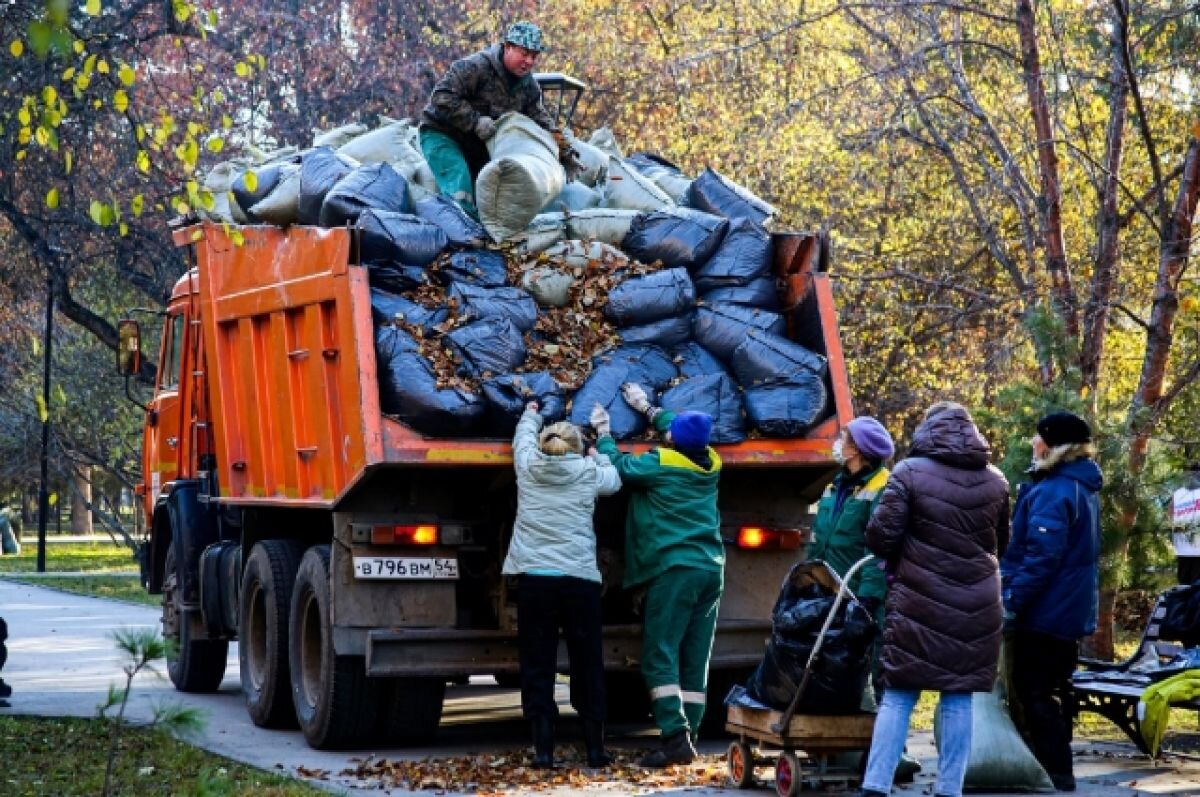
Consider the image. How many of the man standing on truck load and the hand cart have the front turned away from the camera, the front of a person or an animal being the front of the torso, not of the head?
0

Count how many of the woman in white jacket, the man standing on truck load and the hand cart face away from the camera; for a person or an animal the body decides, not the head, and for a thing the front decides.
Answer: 1

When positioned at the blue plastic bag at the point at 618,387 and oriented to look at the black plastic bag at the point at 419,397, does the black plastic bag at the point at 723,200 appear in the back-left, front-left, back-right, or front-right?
back-right

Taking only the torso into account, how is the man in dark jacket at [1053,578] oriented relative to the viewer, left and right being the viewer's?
facing away from the viewer and to the left of the viewer

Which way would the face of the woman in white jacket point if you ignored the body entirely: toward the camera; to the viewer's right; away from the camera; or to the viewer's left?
away from the camera

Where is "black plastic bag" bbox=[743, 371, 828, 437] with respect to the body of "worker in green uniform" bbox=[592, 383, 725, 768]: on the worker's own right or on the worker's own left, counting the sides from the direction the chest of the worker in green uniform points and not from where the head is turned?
on the worker's own right

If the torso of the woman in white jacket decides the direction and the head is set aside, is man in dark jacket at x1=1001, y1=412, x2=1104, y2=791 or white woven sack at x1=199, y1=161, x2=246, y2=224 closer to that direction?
the white woven sack

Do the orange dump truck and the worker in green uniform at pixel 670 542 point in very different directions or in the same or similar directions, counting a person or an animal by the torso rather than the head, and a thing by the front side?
same or similar directions

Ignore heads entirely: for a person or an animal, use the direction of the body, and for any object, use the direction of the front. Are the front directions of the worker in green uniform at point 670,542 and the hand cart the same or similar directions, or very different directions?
very different directions

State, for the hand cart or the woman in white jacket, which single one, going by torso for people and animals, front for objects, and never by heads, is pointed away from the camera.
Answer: the woman in white jacket

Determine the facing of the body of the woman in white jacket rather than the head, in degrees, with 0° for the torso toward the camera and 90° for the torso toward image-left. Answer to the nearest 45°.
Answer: approximately 180°

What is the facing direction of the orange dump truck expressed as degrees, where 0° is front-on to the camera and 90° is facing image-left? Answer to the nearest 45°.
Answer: approximately 135°

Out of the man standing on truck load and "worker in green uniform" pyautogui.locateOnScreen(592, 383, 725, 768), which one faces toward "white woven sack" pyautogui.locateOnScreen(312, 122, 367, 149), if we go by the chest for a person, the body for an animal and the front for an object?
the worker in green uniform

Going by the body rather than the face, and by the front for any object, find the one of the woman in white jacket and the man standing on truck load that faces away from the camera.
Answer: the woman in white jacket
